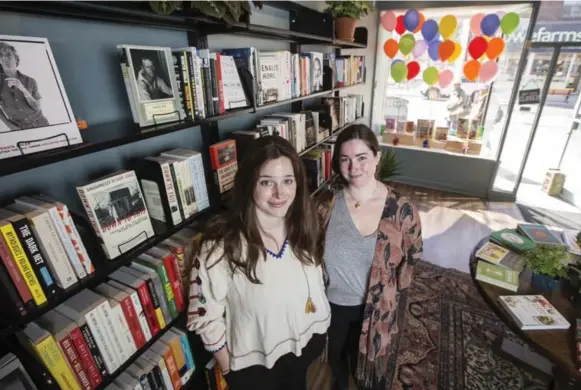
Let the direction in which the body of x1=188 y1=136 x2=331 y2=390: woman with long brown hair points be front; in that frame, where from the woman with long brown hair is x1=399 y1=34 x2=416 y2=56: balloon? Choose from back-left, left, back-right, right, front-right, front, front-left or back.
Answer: left

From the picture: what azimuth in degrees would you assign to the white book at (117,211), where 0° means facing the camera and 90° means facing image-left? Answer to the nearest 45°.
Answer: approximately 315°

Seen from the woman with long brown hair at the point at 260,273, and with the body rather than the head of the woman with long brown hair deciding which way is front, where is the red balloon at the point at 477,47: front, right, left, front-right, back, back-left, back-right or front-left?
left

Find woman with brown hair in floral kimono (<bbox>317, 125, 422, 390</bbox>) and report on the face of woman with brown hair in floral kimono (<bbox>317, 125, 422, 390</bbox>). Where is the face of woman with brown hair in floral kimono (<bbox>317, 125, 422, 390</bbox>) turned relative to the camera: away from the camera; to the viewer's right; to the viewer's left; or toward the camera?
toward the camera

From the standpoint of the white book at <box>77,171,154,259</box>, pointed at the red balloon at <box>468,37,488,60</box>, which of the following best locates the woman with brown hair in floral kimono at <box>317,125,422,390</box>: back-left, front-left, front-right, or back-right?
front-right

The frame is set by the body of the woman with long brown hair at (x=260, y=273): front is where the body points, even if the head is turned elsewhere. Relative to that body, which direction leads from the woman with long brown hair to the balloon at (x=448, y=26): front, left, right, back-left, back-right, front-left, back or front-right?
left

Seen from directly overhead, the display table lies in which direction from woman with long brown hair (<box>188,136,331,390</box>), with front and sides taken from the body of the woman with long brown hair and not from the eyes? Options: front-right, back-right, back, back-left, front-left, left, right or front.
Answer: front-left

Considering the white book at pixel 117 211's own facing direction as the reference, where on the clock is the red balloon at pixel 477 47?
The red balloon is roughly at 10 o'clock from the white book.

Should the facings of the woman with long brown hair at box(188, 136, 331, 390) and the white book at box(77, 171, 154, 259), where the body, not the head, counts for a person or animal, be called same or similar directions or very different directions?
same or similar directions

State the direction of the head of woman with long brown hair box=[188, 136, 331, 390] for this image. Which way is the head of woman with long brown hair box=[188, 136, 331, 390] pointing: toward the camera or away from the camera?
toward the camera

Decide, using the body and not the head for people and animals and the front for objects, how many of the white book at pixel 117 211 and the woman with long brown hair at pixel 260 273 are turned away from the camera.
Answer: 0

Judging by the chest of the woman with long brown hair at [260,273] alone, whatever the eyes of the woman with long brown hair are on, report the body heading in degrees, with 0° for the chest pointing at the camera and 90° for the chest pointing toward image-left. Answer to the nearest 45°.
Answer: approximately 315°

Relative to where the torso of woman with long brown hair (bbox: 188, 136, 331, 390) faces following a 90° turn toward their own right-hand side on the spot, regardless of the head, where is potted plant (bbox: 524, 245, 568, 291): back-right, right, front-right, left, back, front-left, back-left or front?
back-left
